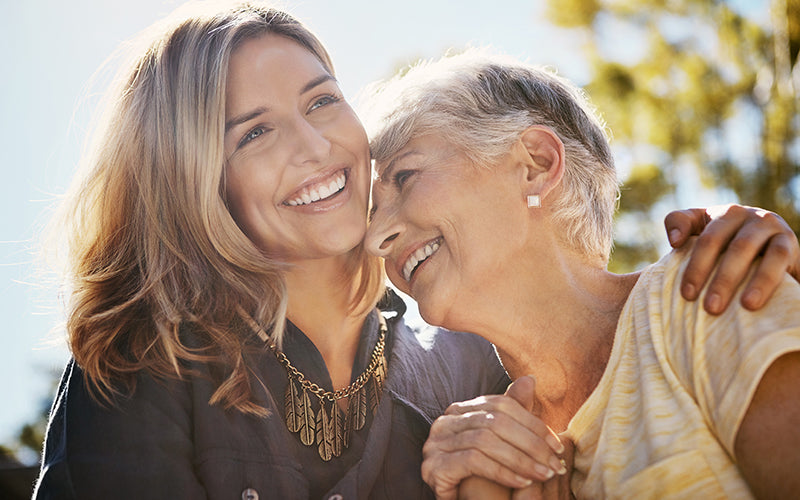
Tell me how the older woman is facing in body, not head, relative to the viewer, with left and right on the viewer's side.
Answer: facing the viewer and to the left of the viewer

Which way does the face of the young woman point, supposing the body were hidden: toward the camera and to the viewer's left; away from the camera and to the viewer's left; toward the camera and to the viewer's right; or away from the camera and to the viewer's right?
toward the camera and to the viewer's right

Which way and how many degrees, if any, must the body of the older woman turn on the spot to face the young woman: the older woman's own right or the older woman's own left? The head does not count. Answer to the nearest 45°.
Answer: approximately 45° to the older woman's own right

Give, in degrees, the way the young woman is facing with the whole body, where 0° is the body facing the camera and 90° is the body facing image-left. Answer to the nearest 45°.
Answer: approximately 315°

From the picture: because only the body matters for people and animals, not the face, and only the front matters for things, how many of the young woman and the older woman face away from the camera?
0

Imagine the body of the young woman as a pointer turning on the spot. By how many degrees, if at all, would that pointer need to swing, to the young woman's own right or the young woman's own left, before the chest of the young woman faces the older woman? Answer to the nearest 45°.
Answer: approximately 45° to the young woman's own left
